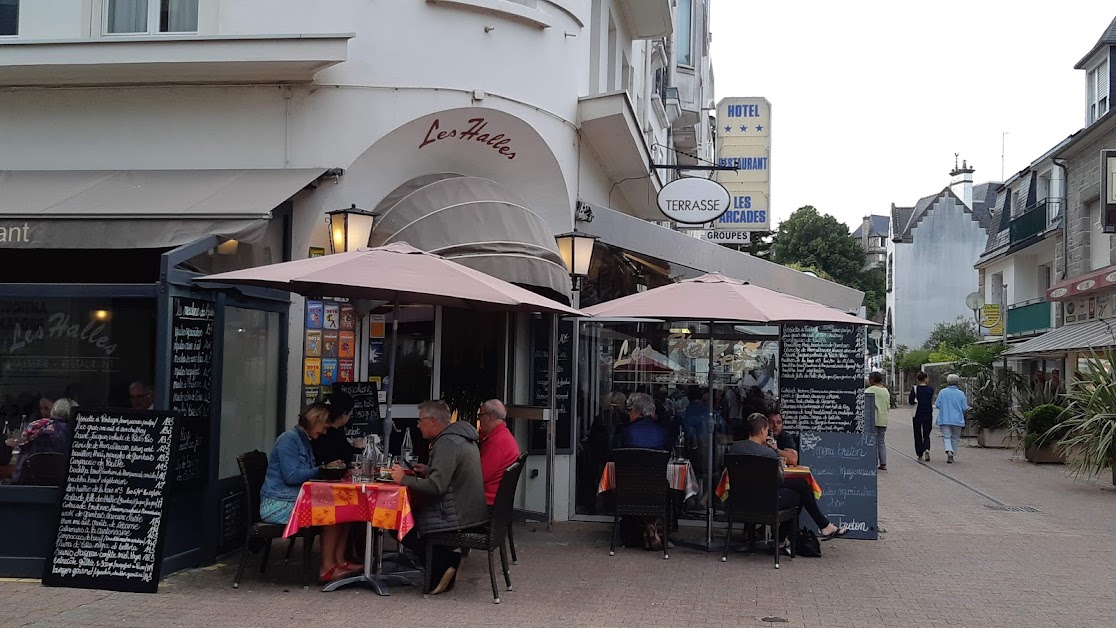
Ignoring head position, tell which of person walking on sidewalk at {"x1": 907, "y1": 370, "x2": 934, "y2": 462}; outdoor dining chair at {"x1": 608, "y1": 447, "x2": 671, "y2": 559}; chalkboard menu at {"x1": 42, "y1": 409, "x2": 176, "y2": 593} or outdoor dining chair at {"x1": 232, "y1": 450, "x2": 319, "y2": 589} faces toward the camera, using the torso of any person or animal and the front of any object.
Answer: the chalkboard menu

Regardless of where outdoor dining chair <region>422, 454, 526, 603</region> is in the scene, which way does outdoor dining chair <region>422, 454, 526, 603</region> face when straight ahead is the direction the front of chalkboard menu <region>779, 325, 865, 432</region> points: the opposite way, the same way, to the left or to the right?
to the right

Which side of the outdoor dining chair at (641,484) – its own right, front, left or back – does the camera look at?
back

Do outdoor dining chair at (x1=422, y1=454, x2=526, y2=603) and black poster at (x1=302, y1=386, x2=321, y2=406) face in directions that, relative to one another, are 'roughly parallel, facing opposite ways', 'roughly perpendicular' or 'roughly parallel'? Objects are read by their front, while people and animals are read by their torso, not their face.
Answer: roughly perpendicular

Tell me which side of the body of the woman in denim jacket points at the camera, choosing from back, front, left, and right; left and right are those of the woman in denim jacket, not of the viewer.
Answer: right

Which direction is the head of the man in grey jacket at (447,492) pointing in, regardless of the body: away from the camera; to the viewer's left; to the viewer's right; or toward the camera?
to the viewer's left

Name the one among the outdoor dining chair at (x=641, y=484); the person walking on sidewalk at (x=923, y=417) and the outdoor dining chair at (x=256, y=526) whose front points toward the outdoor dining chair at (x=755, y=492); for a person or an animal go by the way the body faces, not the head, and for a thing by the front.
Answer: the outdoor dining chair at (x=256, y=526)

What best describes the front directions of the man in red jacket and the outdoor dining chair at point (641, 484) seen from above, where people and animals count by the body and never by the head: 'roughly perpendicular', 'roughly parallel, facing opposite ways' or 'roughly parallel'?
roughly perpendicular

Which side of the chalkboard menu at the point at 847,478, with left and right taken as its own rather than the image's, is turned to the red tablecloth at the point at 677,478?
right

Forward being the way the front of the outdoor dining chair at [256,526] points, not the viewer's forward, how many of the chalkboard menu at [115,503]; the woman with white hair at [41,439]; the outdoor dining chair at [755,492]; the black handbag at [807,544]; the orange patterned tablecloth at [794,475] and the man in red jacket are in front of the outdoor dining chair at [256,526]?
4

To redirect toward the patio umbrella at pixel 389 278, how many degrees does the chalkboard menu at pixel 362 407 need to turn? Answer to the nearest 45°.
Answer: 0° — it already faces it

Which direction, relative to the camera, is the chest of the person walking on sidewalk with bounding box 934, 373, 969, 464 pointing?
away from the camera

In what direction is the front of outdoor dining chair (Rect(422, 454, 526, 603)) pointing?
to the viewer's left

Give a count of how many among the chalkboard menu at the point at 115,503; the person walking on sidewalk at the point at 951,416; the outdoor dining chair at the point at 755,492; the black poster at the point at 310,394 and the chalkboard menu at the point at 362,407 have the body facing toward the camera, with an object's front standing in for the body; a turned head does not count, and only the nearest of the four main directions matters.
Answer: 3

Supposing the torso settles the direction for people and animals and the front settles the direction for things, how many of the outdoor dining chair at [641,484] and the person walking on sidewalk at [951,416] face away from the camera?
2
